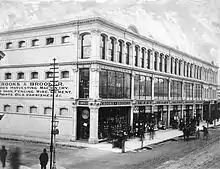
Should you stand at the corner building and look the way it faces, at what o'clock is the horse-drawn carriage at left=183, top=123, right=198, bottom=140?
The horse-drawn carriage is roughly at 10 o'clock from the corner building.

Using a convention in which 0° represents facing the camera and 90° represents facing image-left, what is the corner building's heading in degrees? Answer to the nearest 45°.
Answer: approximately 315°
